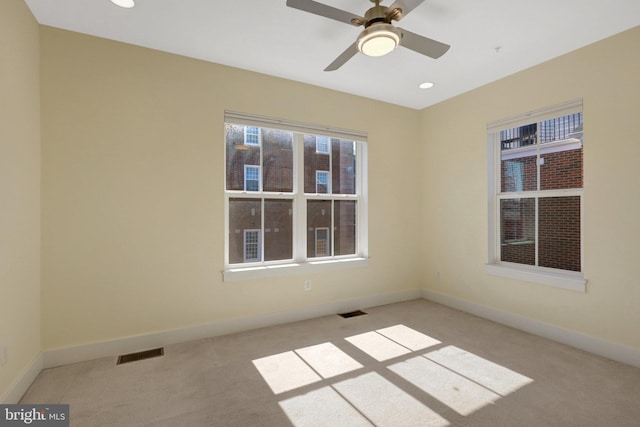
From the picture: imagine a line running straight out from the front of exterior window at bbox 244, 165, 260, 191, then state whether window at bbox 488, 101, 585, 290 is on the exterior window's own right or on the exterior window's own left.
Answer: on the exterior window's own left

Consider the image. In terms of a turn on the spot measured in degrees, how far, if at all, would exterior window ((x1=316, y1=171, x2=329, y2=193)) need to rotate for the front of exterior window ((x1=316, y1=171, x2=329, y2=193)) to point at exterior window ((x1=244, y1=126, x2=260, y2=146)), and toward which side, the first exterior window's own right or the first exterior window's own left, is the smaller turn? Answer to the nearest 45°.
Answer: approximately 45° to the first exterior window's own right

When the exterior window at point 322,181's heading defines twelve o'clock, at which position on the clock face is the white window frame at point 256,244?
The white window frame is roughly at 2 o'clock from the exterior window.

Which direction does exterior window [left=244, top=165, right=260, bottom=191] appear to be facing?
toward the camera

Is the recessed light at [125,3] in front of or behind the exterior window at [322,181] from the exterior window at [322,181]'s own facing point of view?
in front

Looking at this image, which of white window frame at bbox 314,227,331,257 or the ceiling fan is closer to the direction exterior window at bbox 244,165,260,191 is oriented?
the ceiling fan

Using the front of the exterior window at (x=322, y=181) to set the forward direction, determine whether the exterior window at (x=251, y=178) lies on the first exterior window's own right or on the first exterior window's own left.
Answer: on the first exterior window's own right

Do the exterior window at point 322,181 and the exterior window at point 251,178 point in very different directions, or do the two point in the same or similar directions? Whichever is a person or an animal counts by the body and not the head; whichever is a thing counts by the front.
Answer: same or similar directions

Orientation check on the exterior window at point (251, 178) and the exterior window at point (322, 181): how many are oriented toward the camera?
2

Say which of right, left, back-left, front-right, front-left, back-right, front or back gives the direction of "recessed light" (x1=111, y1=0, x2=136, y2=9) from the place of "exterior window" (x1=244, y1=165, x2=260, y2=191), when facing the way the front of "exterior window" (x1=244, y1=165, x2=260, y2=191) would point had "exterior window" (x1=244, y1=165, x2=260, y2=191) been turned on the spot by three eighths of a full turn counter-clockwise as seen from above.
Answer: back

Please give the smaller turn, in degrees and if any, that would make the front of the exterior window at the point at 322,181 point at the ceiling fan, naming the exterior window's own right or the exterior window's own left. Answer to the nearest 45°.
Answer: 0° — it already faces it

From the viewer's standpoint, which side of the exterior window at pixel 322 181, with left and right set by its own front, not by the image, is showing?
front
